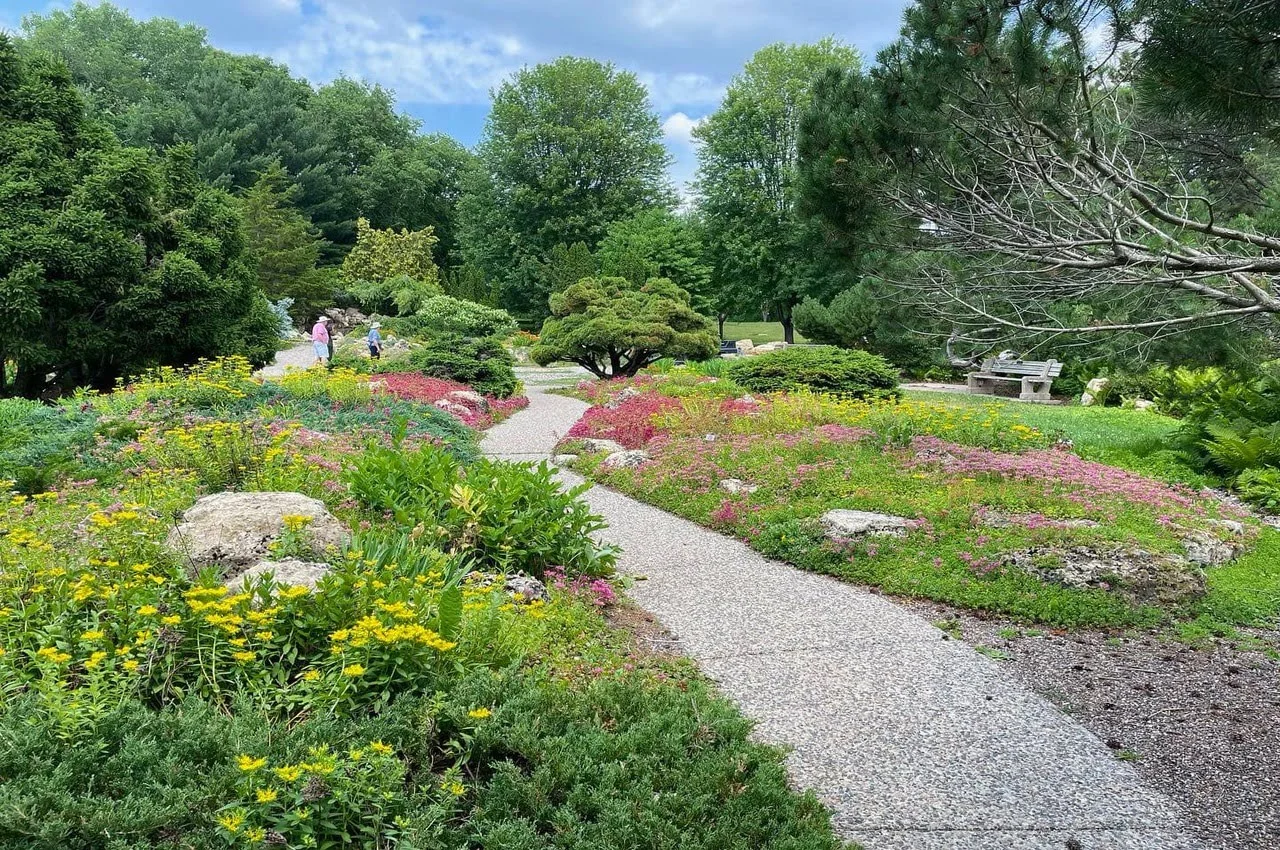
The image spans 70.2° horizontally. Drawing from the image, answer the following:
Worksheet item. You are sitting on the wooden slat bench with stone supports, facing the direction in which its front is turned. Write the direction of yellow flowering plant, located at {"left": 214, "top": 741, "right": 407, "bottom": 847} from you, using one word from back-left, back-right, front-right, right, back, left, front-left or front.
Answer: front-left

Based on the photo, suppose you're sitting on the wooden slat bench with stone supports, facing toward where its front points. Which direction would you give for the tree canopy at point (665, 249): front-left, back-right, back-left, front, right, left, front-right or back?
right

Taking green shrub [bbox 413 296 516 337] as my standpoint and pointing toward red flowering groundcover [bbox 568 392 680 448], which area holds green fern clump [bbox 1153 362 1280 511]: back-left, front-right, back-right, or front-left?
front-left

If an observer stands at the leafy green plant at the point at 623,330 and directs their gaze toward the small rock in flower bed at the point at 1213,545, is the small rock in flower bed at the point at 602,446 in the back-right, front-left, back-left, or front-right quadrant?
front-right

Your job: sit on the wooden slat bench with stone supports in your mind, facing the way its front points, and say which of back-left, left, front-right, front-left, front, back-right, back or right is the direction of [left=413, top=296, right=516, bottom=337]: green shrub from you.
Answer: front-right

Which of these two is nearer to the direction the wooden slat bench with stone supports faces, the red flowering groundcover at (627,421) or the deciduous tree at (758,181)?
the red flowering groundcover

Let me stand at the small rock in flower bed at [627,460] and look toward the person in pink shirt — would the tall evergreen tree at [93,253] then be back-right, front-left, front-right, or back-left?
front-left

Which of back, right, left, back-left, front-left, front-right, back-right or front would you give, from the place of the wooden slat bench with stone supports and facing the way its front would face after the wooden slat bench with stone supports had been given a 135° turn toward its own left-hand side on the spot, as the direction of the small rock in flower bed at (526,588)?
right

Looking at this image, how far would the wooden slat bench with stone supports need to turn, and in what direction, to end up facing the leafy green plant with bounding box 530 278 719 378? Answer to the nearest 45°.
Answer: approximately 45° to its right

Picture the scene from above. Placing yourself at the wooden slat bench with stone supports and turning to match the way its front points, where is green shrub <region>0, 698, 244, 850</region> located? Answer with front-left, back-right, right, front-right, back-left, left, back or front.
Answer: front-left

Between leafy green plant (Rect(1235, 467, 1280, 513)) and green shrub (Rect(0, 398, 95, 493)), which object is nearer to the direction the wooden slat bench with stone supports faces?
the green shrub

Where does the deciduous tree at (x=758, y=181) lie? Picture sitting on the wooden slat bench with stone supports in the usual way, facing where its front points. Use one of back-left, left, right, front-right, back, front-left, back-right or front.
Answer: right

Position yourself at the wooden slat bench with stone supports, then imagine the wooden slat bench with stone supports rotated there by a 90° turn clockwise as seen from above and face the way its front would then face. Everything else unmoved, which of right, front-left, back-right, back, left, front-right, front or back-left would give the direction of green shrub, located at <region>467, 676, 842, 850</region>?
back-left

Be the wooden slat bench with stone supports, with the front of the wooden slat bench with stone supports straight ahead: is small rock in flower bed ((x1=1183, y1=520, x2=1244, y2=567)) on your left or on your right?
on your left

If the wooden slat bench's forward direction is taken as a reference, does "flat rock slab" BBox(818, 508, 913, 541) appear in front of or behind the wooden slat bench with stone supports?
in front

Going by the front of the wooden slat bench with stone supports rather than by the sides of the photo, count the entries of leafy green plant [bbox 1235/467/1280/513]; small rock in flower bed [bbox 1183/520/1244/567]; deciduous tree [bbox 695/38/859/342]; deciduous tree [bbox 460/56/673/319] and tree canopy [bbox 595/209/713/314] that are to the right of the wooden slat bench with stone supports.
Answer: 3
